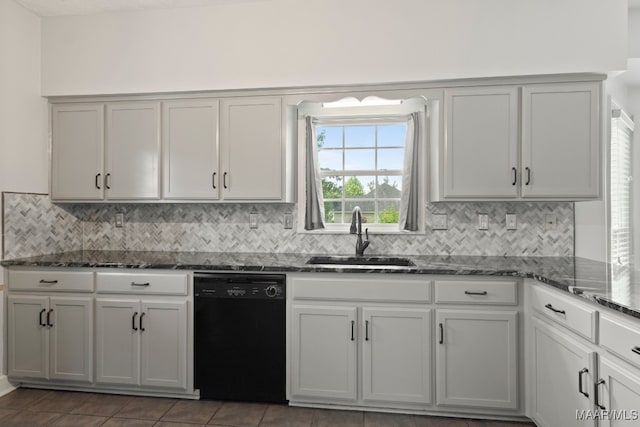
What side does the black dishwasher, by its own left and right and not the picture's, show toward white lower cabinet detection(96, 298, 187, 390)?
right

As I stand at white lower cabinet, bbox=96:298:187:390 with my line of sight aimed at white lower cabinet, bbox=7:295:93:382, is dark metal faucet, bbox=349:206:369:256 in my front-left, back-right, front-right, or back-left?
back-right

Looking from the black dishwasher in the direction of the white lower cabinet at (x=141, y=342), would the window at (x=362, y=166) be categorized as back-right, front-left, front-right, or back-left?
back-right

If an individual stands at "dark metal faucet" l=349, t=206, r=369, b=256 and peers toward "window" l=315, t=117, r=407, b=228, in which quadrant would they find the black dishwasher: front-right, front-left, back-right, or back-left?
back-left

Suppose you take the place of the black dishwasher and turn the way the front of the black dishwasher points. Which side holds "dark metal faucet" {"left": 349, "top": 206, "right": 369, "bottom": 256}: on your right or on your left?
on your left

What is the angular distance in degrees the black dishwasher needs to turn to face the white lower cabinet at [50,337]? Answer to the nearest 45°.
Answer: approximately 90° to its right

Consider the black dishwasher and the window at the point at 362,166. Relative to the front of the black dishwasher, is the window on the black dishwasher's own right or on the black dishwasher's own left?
on the black dishwasher's own left

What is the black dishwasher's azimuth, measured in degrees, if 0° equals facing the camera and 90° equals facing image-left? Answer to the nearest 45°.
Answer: approximately 0°
